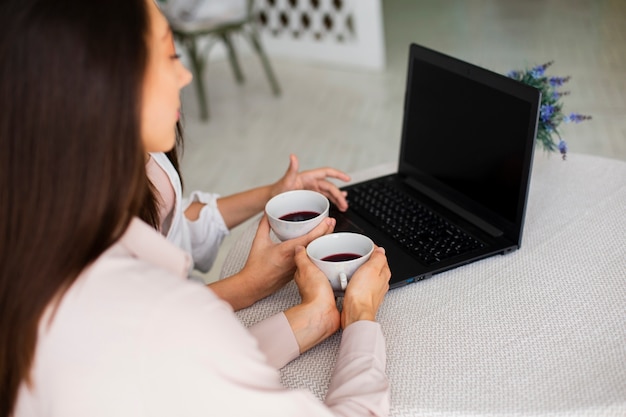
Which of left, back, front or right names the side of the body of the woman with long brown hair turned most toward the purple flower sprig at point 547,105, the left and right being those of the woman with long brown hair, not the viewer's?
front

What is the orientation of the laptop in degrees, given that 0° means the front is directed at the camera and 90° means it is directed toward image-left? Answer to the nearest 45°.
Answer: approximately 45°

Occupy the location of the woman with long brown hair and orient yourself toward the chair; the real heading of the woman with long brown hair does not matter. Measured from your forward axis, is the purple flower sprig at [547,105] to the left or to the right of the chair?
right

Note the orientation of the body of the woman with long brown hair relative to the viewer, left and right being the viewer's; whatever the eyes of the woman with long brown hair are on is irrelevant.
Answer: facing away from the viewer and to the right of the viewer

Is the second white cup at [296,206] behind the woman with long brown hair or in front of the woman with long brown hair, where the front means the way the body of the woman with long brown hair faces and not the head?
in front

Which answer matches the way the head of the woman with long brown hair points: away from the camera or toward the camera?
away from the camera

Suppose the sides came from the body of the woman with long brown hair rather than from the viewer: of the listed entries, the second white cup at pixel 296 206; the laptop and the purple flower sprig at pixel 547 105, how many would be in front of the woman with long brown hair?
3

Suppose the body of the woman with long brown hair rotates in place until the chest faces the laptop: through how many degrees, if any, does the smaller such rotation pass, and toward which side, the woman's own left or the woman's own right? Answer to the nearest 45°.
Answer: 0° — they already face it

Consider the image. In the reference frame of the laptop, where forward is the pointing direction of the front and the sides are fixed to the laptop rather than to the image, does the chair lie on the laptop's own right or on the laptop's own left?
on the laptop's own right

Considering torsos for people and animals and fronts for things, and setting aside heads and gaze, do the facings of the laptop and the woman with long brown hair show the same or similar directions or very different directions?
very different directions
